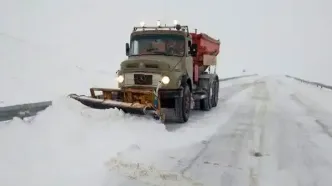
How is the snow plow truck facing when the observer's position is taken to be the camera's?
facing the viewer and to the left of the viewer
